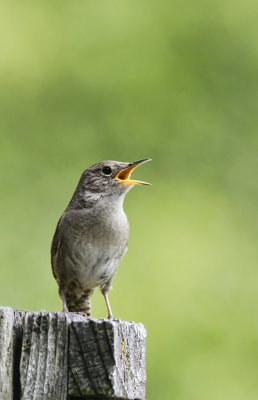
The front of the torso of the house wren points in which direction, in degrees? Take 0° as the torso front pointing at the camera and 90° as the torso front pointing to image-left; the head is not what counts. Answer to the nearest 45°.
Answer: approximately 315°
